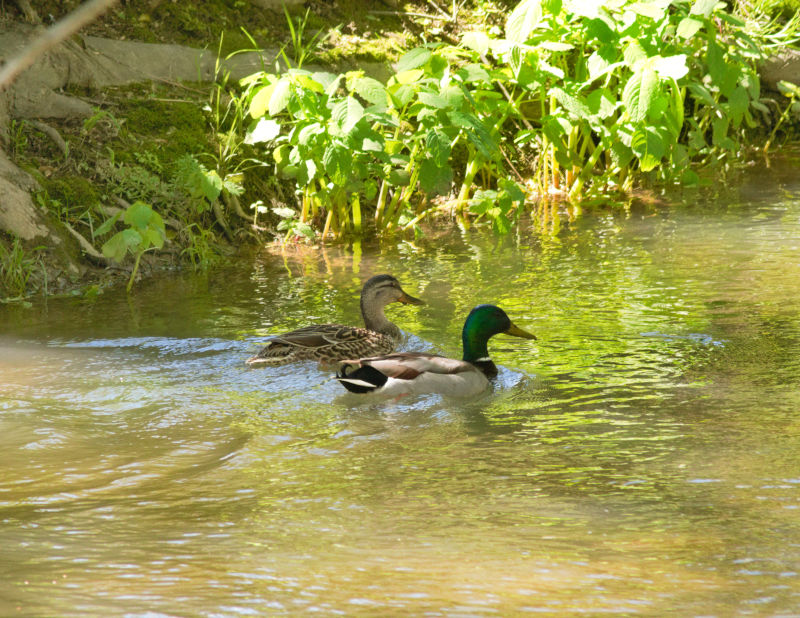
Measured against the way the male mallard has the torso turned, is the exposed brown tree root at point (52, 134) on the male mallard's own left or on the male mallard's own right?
on the male mallard's own left

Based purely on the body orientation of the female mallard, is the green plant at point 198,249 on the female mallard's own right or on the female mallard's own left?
on the female mallard's own left

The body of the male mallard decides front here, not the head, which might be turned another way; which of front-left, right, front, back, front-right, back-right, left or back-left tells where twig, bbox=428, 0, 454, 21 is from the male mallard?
left

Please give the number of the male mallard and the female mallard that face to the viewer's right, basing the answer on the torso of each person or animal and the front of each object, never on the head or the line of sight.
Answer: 2

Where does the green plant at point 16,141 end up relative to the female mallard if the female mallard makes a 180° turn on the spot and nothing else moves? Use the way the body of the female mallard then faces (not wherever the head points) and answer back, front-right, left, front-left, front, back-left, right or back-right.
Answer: front-right

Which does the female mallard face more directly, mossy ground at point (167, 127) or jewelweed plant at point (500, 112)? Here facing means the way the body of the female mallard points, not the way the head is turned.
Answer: the jewelweed plant

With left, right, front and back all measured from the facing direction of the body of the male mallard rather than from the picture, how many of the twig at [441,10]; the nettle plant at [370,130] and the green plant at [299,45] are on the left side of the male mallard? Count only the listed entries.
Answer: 3

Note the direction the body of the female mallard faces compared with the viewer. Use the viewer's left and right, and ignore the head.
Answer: facing to the right of the viewer

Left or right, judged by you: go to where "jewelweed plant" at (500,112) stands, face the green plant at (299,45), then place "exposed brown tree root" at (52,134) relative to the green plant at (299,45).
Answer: left

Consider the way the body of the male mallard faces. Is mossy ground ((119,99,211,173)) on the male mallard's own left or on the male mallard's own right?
on the male mallard's own left

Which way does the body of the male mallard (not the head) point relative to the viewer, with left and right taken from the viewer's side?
facing to the right of the viewer
